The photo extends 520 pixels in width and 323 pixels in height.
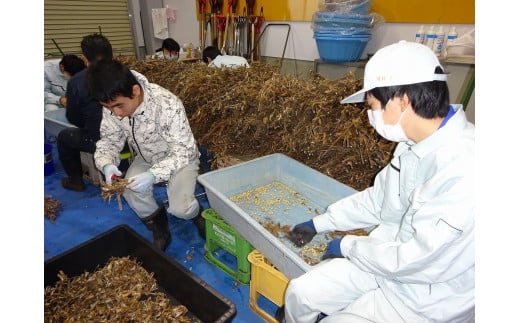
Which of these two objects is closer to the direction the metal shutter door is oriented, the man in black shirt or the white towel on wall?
the man in black shirt

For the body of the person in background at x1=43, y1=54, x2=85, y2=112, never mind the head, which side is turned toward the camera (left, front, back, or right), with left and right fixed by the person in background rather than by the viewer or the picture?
right

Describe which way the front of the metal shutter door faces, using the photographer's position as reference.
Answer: facing the viewer

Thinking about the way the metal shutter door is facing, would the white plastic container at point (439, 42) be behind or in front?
in front

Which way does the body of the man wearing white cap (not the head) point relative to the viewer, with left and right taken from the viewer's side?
facing the viewer and to the left of the viewer

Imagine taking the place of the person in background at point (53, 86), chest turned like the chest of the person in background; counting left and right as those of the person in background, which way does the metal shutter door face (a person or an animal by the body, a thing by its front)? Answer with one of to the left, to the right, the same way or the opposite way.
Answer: to the right

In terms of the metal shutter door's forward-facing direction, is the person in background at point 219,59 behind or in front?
in front
